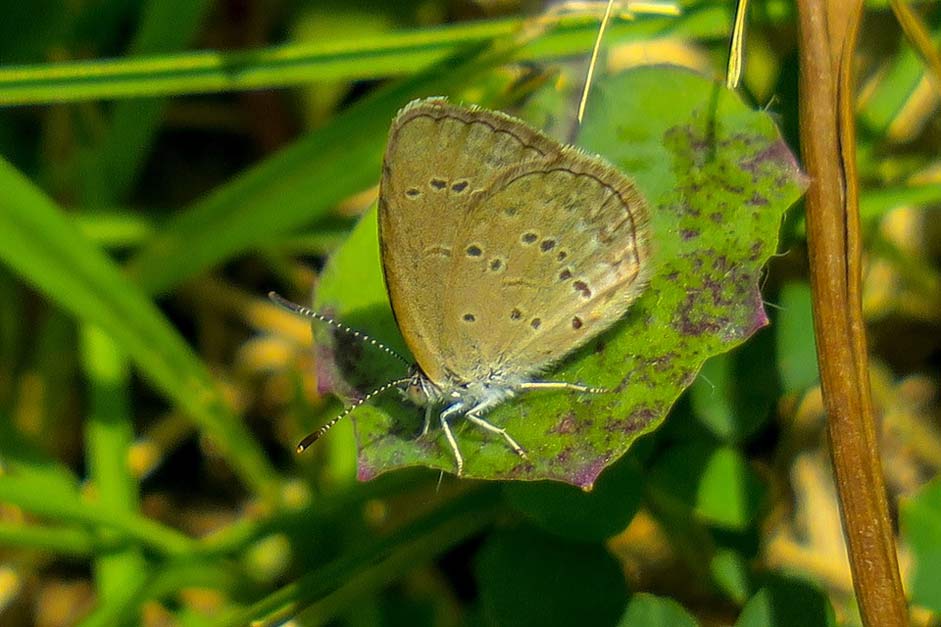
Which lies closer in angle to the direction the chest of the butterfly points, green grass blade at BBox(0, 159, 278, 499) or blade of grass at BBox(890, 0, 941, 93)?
the green grass blade

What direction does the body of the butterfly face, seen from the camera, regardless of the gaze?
to the viewer's left

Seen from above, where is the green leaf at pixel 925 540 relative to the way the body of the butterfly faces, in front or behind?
behind

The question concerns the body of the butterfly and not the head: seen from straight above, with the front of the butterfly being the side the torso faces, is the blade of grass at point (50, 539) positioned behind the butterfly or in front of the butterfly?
in front

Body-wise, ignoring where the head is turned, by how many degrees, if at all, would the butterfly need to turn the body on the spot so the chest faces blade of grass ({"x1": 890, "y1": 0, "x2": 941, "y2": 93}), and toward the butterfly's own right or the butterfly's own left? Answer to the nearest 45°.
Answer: approximately 180°
